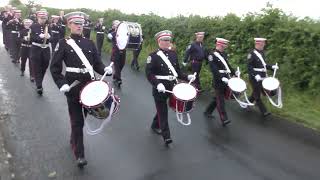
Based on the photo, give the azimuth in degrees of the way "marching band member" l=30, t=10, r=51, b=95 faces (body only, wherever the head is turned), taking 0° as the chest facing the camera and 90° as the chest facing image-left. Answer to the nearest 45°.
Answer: approximately 0°

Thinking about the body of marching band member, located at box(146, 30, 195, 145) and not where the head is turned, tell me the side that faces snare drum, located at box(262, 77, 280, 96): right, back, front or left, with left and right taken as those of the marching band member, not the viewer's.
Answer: left

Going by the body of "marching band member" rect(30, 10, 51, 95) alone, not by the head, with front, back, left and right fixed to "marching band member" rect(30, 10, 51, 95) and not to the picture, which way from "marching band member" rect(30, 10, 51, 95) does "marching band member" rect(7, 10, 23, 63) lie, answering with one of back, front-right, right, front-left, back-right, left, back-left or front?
back

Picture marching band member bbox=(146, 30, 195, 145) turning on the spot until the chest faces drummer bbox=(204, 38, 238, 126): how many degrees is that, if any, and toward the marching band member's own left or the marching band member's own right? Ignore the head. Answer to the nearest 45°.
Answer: approximately 90° to the marching band member's own left

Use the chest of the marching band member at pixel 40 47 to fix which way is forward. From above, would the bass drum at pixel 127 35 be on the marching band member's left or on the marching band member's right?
on the marching band member's left

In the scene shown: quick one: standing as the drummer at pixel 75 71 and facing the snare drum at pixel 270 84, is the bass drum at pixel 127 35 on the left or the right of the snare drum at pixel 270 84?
left

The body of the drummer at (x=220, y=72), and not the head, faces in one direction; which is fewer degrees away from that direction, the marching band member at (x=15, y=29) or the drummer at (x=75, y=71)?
the drummer

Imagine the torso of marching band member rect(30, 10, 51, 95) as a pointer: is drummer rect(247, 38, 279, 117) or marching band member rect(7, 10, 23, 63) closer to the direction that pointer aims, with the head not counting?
the drummer

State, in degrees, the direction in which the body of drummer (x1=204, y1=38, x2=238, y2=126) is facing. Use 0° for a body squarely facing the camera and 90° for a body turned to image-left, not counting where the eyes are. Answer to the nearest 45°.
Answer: approximately 315°
